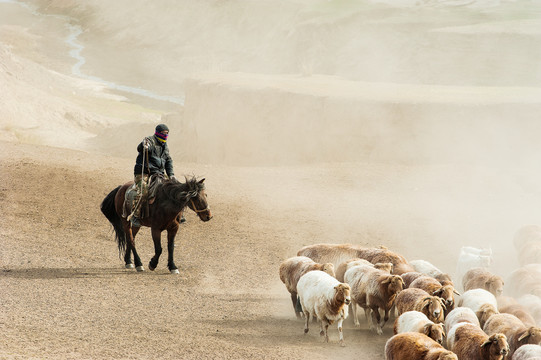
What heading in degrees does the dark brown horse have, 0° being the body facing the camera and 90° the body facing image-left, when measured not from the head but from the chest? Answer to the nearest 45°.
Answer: approximately 315°
